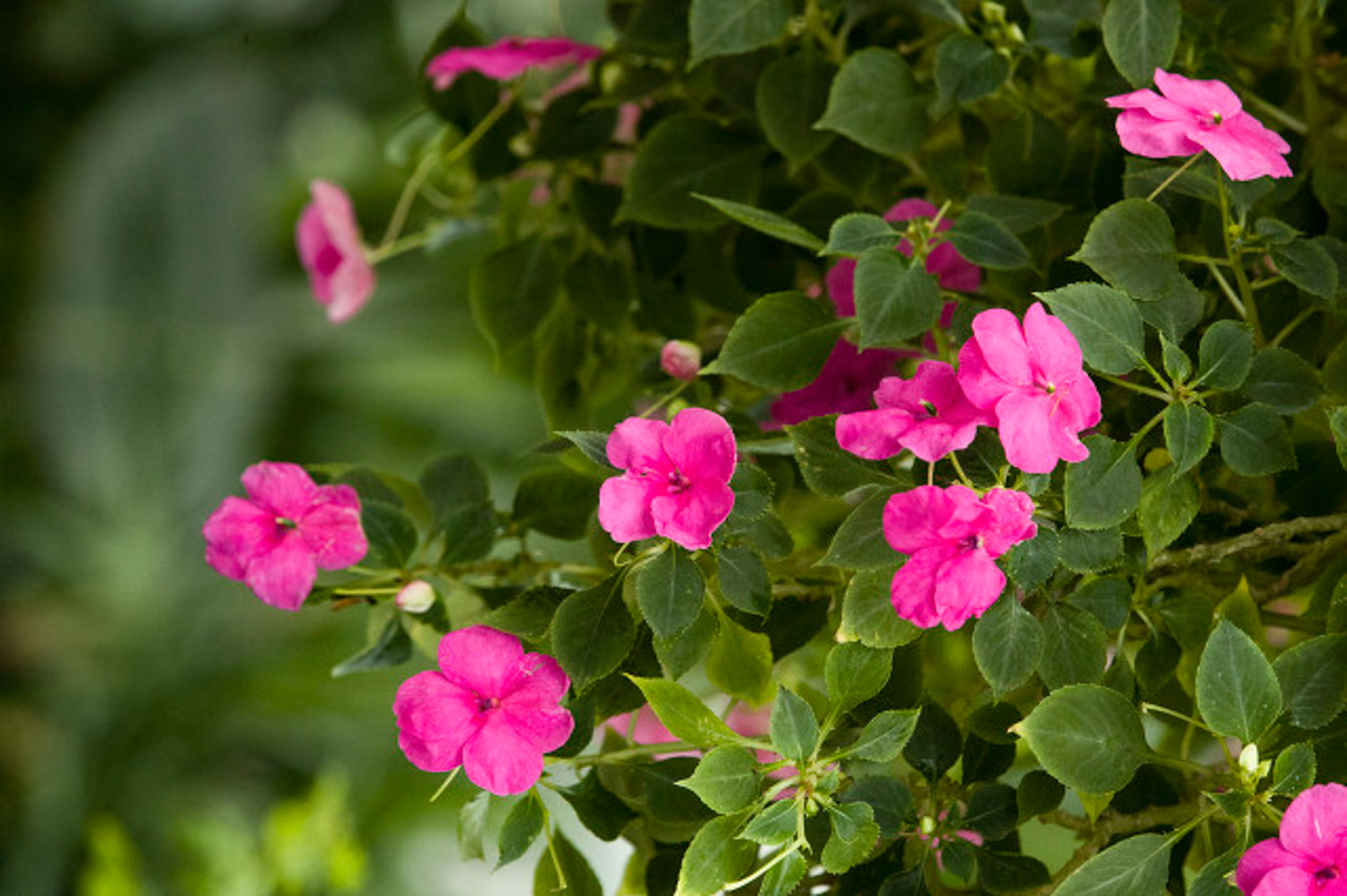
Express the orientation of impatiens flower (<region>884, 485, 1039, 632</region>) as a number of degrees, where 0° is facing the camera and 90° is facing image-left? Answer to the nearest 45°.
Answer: approximately 0°

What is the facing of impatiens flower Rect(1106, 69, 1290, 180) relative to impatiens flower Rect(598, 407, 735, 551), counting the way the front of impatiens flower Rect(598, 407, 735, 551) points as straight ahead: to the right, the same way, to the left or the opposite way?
the same way

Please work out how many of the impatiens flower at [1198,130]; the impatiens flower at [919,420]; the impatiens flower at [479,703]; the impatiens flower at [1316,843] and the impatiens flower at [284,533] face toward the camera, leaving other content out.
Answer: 5

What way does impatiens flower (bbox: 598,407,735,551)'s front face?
toward the camera

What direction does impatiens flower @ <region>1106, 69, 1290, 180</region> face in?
toward the camera

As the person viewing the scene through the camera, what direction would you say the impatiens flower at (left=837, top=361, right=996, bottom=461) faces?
facing the viewer

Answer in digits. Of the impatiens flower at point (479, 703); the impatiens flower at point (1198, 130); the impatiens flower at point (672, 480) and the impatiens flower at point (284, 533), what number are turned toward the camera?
4
